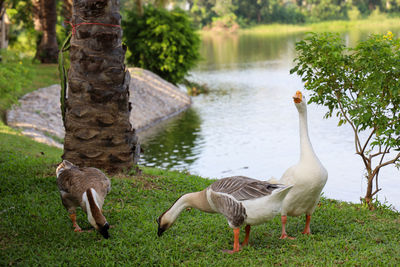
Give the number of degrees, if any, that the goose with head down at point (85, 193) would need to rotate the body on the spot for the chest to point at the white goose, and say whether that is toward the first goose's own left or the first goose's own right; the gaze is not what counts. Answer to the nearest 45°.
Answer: approximately 45° to the first goose's own left

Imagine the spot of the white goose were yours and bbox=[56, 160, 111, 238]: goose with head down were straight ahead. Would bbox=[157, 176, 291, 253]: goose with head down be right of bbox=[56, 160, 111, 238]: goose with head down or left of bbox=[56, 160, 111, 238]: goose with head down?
left

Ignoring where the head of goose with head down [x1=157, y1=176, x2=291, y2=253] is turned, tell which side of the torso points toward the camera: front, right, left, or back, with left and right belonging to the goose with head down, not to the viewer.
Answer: left

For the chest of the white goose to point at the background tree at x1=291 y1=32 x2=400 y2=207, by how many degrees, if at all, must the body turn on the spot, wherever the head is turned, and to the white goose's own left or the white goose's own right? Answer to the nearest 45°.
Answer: approximately 135° to the white goose's own left

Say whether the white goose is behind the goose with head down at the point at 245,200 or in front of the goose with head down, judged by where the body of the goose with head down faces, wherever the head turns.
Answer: behind

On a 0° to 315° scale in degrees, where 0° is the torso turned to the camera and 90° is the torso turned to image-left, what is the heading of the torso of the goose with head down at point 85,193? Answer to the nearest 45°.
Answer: approximately 315°

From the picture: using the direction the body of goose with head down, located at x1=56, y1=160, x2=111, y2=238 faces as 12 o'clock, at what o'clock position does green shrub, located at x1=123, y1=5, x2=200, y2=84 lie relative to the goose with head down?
The green shrub is roughly at 8 o'clock from the goose with head down.

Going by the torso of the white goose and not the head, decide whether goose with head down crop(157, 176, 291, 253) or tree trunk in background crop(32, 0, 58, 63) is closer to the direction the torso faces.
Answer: the goose with head down

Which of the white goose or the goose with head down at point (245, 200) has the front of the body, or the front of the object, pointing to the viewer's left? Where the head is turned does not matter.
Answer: the goose with head down

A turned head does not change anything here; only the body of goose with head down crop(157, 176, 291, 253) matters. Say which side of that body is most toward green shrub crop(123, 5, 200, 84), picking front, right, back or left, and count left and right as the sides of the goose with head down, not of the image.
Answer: right
